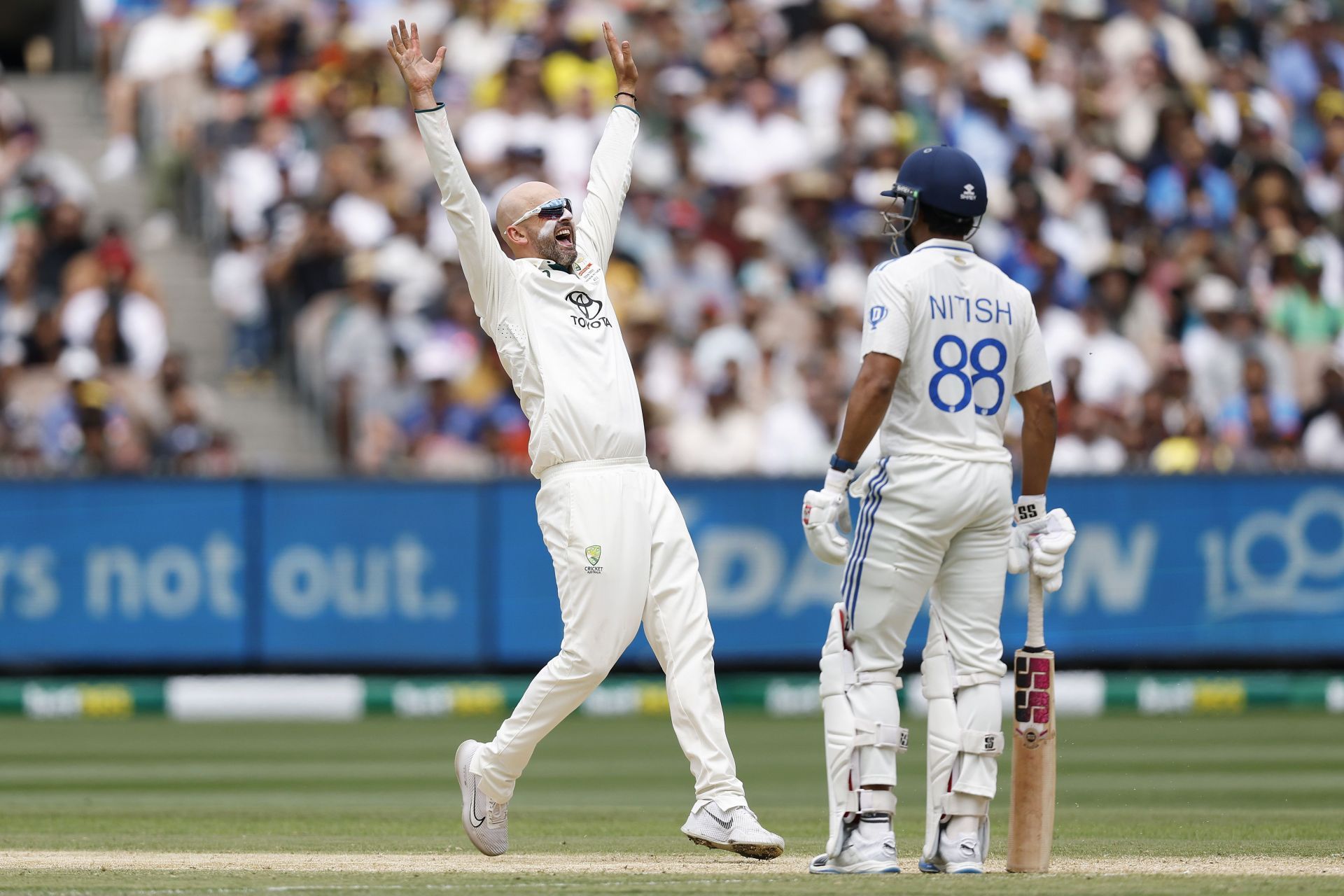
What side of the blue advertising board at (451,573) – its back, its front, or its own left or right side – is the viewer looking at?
front

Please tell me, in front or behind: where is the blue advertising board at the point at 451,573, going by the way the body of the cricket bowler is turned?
behind

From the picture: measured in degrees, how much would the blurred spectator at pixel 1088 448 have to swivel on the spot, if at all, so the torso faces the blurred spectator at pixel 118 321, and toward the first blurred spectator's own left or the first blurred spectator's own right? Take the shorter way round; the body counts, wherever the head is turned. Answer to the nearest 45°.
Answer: approximately 90° to the first blurred spectator's own right

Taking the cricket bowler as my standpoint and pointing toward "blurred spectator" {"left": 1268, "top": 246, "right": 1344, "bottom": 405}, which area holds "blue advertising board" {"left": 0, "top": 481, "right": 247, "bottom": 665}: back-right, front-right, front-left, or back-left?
front-left

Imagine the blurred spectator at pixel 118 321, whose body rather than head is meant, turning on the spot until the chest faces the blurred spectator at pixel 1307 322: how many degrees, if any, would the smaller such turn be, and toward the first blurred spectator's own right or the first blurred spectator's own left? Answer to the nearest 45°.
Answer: approximately 90° to the first blurred spectator's own left

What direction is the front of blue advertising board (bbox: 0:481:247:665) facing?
toward the camera

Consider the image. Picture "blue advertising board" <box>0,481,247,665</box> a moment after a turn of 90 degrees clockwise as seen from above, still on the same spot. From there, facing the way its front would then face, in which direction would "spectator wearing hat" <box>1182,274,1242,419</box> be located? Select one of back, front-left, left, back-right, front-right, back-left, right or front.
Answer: back

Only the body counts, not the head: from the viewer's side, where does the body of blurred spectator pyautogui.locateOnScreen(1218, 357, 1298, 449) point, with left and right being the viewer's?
facing the viewer

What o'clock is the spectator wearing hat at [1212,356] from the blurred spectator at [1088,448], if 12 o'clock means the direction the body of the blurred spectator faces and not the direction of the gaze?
The spectator wearing hat is roughly at 7 o'clock from the blurred spectator.

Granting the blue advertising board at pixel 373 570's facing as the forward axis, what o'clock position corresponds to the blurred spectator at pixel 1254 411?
The blurred spectator is roughly at 9 o'clock from the blue advertising board.

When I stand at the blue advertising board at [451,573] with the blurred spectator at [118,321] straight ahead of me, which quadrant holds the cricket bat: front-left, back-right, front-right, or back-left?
back-left

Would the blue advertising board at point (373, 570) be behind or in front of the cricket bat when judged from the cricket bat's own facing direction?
behind

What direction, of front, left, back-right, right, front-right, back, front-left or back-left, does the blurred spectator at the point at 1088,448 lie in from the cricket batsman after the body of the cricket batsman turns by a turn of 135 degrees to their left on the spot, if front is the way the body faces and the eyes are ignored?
back
